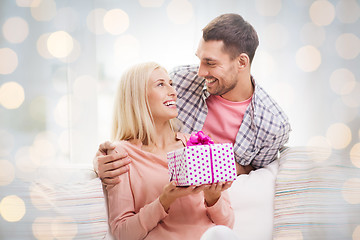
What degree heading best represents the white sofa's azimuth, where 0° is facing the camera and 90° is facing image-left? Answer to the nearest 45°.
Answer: approximately 0°

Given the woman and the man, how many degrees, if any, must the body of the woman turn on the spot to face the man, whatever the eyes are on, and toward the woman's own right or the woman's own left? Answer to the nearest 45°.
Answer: approximately 90° to the woman's own left

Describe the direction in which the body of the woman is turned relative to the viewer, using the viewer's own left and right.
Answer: facing the viewer and to the right of the viewer

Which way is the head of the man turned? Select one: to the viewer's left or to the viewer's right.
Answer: to the viewer's left

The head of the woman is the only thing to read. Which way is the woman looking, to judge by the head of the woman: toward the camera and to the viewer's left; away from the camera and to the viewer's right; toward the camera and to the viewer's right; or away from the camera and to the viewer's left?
toward the camera and to the viewer's right
